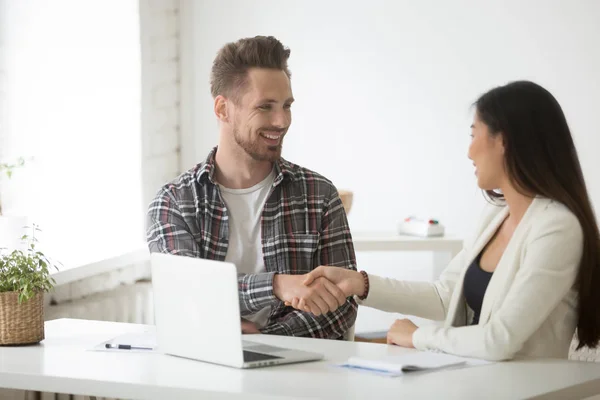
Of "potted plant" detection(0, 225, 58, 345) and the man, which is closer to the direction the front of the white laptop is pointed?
the man

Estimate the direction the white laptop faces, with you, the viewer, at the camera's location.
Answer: facing away from the viewer and to the right of the viewer

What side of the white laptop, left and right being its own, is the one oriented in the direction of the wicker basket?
left

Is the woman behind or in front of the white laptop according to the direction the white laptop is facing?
in front

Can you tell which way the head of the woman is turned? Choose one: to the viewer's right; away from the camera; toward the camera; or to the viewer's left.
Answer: to the viewer's left

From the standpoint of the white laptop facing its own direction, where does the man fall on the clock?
The man is roughly at 11 o'clock from the white laptop.

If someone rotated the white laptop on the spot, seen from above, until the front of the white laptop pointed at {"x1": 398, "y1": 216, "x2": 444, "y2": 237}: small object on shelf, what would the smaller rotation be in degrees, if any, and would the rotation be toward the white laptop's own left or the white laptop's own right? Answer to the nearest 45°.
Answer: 0° — it already faces it

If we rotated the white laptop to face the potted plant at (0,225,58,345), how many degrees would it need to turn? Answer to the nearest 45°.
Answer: approximately 90° to its left

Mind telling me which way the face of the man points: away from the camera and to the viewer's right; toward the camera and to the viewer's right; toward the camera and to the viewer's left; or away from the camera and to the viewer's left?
toward the camera and to the viewer's right

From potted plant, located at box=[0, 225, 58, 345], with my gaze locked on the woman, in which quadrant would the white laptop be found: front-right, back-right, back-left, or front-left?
front-right
